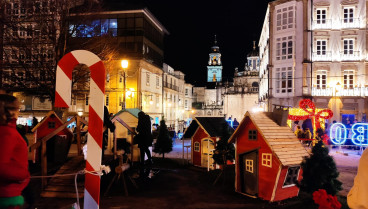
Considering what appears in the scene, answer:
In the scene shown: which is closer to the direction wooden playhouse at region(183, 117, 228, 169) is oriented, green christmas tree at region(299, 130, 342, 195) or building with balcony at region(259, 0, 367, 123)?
the green christmas tree

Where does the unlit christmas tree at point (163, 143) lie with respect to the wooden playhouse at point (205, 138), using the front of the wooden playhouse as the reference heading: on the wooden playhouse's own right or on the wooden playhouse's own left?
on the wooden playhouse's own right

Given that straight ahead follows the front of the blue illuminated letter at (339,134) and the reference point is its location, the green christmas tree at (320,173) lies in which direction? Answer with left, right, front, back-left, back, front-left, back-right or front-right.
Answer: front

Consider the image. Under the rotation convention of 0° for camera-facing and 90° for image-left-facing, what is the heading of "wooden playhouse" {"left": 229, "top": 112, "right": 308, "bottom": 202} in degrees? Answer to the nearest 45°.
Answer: approximately 45°

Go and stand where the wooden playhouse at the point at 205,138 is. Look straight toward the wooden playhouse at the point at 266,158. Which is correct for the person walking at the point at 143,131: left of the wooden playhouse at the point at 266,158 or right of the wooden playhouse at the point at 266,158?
right

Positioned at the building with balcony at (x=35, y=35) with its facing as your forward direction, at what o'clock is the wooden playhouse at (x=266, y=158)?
The wooden playhouse is roughly at 11 o'clock from the building with balcony.

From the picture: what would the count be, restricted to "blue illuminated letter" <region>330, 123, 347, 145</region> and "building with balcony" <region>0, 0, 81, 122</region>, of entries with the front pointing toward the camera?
2

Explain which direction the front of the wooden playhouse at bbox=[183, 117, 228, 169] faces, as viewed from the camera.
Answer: facing the viewer and to the left of the viewer

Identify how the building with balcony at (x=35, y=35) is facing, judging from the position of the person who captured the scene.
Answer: facing the viewer

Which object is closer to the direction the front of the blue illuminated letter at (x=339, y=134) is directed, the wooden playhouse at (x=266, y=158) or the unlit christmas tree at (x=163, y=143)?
the wooden playhouse

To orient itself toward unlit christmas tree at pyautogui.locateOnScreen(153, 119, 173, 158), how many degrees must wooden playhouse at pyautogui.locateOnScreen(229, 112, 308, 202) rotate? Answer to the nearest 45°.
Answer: approximately 90° to its right

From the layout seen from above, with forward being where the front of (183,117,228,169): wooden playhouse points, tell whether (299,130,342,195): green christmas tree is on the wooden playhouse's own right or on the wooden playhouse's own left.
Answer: on the wooden playhouse's own left

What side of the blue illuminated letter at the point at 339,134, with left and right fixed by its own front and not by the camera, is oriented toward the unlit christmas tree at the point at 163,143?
right

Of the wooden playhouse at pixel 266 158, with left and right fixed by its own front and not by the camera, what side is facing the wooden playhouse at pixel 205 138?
right

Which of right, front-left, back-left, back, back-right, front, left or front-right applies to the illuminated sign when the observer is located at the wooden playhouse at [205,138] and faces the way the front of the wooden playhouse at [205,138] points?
back-left
